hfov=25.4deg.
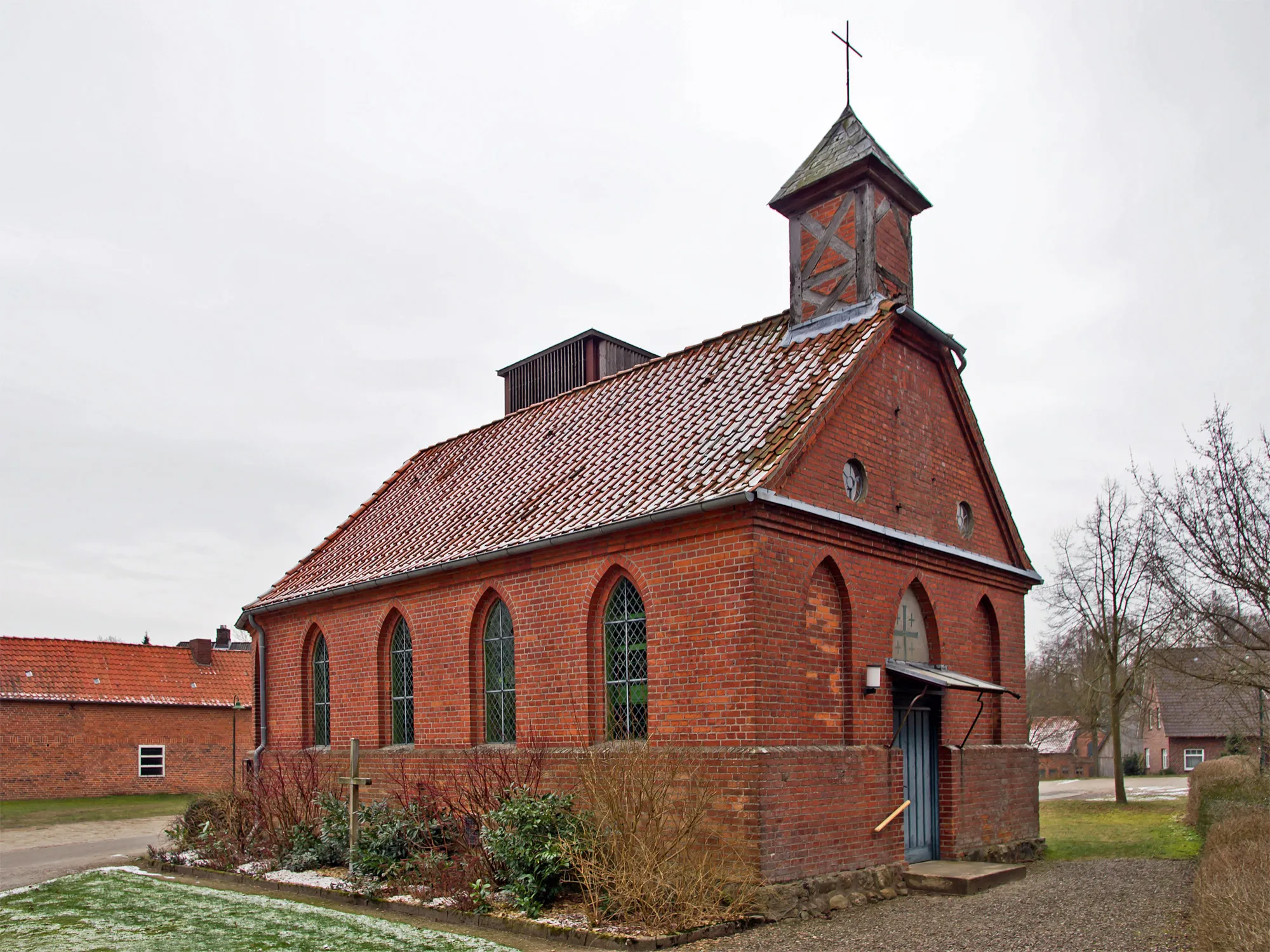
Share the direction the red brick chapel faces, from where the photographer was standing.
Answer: facing the viewer and to the right of the viewer

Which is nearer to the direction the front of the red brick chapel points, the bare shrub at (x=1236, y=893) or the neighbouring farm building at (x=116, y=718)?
the bare shrub
